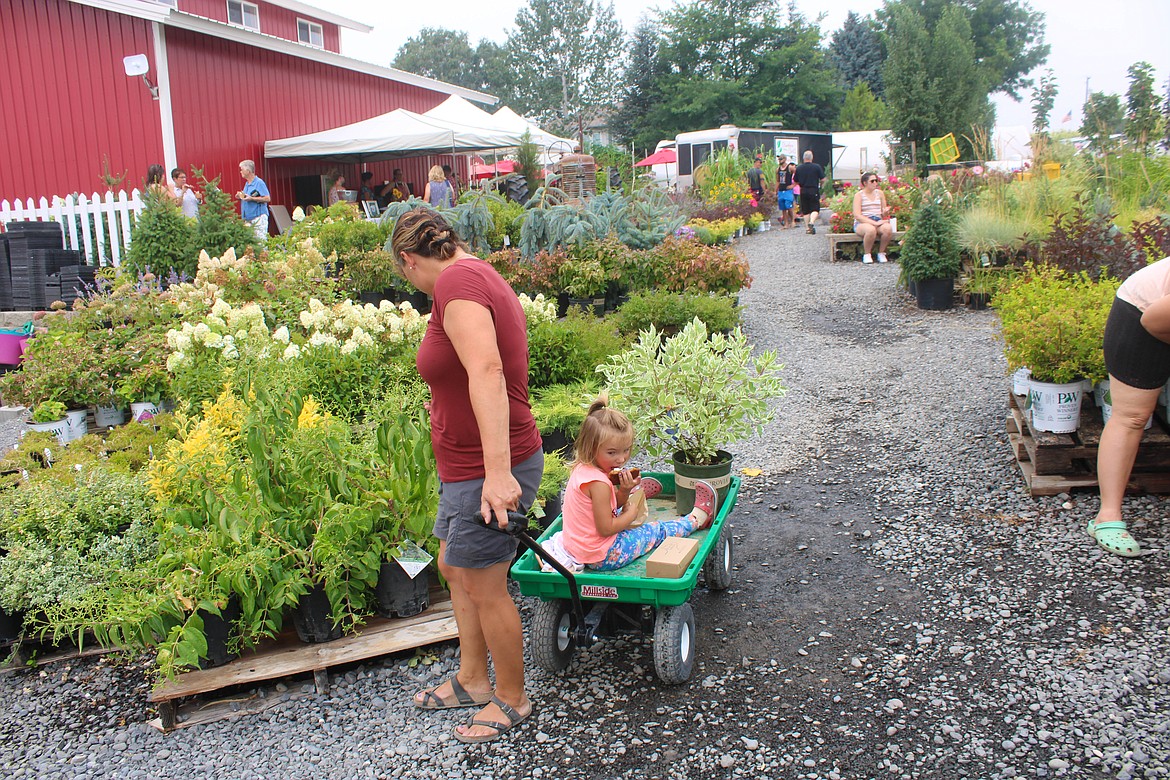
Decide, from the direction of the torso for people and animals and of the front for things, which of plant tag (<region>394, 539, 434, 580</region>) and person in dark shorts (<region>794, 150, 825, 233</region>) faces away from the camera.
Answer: the person in dark shorts

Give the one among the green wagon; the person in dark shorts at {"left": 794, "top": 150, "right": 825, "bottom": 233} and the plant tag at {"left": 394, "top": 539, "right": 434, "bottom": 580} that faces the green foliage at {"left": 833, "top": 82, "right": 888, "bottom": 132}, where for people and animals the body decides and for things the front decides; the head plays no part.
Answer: the person in dark shorts

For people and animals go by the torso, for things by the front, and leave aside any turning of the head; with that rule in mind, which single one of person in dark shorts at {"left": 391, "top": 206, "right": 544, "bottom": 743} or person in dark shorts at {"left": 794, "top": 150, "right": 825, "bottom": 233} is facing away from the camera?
person in dark shorts at {"left": 794, "top": 150, "right": 825, "bottom": 233}

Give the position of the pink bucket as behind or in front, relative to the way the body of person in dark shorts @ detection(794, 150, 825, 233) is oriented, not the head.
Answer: behind

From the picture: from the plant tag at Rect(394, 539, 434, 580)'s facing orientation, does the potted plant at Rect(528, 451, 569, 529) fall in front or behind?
behind
